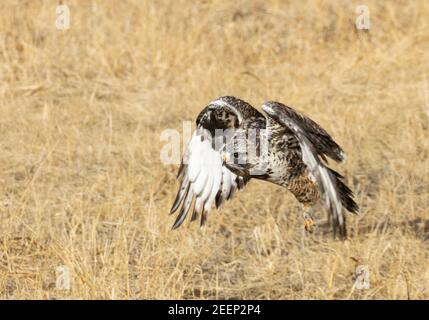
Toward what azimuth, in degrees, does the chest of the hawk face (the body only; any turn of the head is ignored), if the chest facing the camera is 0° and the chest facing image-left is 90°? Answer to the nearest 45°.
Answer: approximately 45°
